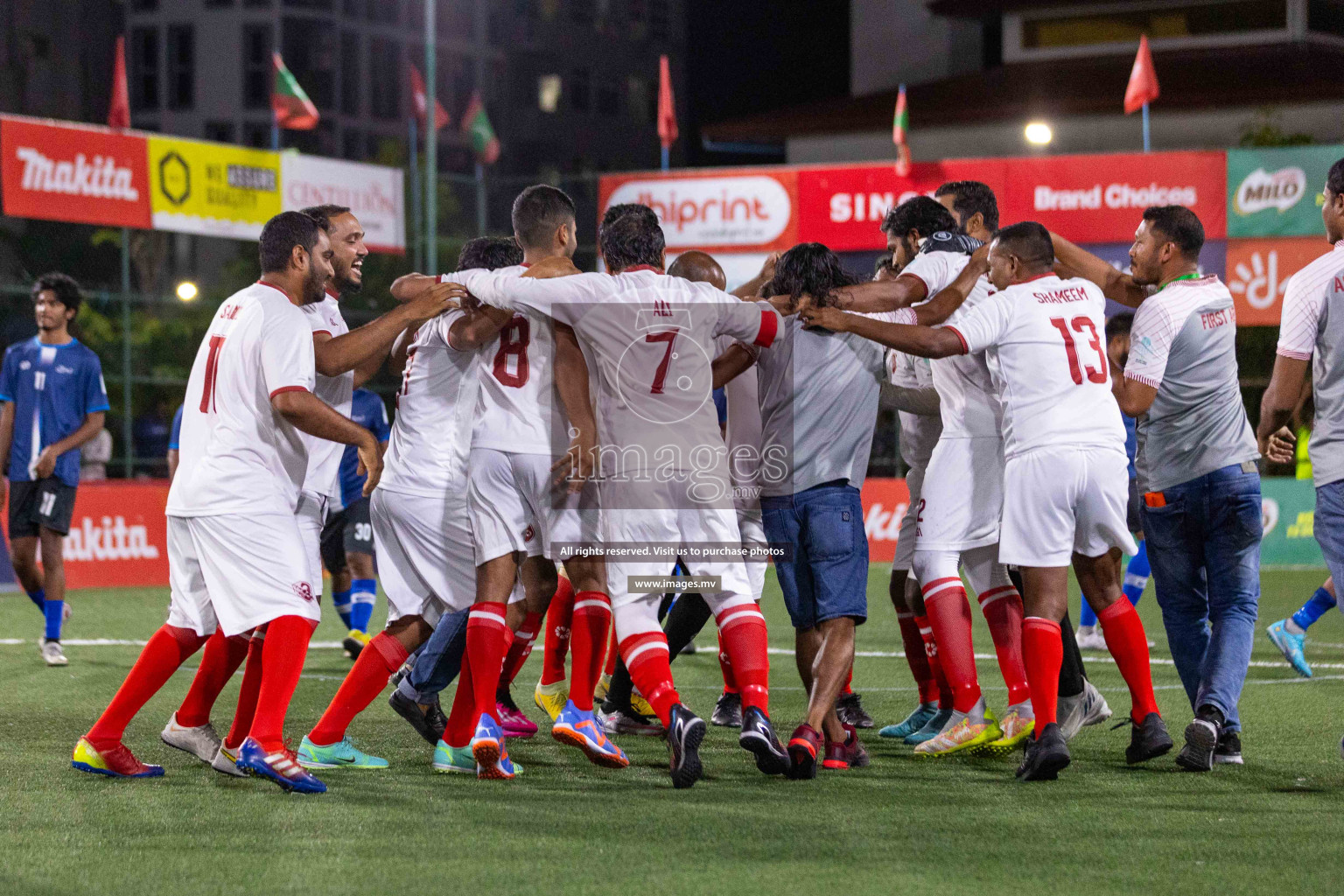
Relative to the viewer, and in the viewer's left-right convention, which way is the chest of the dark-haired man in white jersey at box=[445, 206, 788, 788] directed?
facing away from the viewer

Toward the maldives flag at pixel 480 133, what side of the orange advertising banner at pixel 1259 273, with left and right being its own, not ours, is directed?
right

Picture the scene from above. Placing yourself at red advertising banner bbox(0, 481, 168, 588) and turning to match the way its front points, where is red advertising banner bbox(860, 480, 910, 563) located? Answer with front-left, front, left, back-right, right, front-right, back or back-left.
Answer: left

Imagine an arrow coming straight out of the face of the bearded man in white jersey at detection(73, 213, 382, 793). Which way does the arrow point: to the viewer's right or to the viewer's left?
to the viewer's right

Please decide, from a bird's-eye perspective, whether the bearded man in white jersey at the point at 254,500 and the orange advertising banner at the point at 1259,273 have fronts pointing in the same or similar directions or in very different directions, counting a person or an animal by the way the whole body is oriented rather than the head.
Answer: very different directions

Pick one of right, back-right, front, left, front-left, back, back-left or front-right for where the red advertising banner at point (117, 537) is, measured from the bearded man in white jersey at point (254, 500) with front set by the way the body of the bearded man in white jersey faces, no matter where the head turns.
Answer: front-left

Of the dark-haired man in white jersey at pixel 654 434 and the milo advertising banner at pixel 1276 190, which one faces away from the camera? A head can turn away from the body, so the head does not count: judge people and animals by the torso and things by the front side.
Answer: the dark-haired man in white jersey

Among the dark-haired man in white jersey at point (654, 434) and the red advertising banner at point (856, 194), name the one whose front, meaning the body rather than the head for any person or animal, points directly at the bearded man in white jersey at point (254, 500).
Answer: the red advertising banner

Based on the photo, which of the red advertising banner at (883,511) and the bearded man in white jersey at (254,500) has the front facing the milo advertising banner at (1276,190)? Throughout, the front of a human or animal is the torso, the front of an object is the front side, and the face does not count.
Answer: the bearded man in white jersey

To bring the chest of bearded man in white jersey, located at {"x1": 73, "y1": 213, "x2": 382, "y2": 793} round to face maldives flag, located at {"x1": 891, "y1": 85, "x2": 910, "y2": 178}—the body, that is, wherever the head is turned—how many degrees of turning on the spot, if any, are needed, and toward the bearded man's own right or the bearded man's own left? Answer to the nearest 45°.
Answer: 0° — they already face it

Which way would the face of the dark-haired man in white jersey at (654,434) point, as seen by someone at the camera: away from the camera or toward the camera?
away from the camera

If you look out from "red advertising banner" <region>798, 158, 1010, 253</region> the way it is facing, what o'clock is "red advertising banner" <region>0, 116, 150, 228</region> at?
"red advertising banner" <region>0, 116, 150, 228</region> is roughly at 2 o'clock from "red advertising banner" <region>798, 158, 1010, 253</region>.
